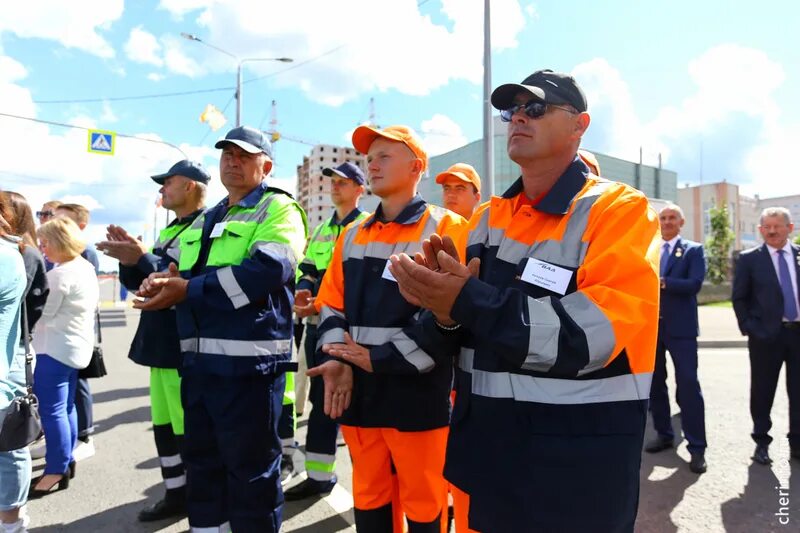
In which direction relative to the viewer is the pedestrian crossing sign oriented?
toward the camera

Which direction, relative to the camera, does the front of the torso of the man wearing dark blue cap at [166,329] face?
to the viewer's left

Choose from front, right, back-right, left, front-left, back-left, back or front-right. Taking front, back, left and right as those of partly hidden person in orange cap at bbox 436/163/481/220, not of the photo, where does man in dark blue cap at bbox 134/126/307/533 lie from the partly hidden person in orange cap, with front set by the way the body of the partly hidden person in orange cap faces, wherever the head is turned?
front

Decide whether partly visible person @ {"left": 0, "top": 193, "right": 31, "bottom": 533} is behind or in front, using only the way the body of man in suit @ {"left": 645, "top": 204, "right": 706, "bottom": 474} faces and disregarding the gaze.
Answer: in front

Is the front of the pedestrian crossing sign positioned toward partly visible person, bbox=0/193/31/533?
yes

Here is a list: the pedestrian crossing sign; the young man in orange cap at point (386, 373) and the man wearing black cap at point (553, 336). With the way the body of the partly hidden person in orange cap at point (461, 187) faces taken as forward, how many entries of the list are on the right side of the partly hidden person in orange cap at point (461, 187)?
1

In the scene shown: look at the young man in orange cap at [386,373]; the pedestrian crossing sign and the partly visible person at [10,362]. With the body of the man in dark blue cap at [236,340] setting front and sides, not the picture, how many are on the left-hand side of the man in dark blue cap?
1

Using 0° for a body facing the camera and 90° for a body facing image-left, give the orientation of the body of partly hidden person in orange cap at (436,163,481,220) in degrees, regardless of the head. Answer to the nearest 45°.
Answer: approximately 45°

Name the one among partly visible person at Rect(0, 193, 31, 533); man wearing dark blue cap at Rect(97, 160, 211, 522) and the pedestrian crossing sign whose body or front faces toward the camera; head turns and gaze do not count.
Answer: the pedestrian crossing sign

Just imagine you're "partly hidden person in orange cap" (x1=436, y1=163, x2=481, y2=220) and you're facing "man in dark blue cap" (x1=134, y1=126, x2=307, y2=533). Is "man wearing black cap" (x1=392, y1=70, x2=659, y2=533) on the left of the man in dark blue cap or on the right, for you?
left

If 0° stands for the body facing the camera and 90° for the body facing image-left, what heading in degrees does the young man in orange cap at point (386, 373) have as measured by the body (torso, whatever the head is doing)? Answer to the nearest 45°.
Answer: approximately 45°
